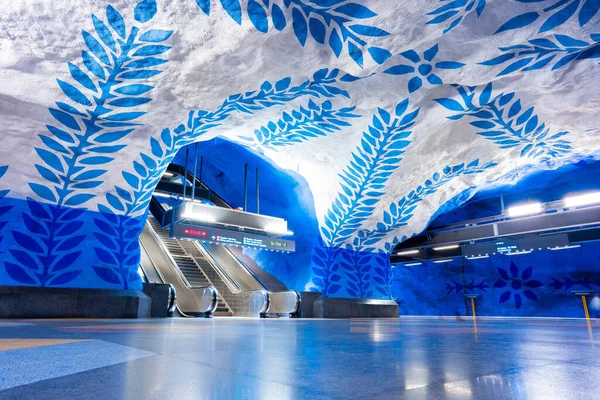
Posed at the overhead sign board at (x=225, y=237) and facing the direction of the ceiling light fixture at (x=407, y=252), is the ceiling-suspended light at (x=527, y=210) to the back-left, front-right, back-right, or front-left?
front-right

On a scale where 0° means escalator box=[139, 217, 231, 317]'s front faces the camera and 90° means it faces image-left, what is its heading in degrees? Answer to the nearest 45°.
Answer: approximately 315°

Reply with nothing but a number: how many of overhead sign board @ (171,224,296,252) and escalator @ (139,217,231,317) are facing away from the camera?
0

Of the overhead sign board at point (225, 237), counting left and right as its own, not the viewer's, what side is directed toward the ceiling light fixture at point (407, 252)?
left

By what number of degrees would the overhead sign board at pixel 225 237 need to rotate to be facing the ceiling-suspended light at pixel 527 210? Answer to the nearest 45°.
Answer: approximately 45° to its left

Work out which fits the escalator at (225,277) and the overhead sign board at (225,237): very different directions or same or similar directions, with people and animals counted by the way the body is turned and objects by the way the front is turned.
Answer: same or similar directions

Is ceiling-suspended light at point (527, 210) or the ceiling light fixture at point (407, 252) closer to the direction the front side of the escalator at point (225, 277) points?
the ceiling-suspended light

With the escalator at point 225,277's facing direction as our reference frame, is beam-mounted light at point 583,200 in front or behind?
in front

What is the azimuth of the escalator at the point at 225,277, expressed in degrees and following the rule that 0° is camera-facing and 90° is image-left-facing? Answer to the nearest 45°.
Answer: approximately 315°

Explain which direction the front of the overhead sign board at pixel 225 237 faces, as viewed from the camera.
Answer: facing the viewer and to the right of the viewer

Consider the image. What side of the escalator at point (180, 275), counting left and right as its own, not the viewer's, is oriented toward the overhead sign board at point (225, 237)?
front

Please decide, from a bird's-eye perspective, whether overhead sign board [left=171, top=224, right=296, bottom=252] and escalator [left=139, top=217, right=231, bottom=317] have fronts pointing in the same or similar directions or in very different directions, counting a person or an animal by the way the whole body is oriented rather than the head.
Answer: same or similar directions
